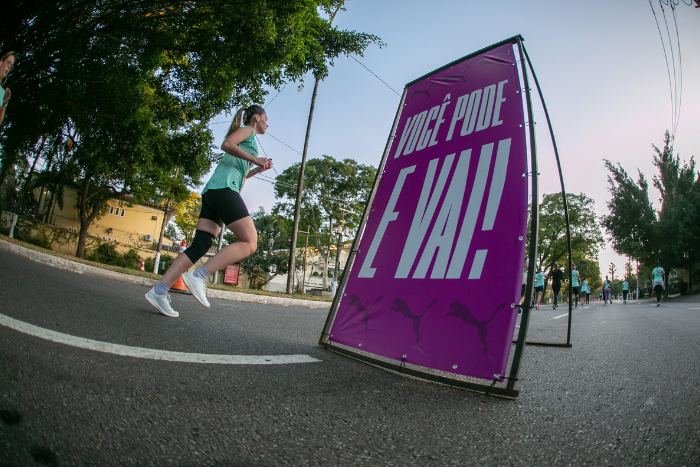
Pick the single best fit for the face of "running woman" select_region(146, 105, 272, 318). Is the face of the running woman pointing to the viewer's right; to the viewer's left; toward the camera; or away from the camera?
to the viewer's right

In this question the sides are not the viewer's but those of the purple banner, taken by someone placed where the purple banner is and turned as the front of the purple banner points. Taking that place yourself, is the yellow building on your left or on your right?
on your right

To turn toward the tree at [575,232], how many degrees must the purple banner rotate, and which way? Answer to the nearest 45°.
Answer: approximately 135° to its right

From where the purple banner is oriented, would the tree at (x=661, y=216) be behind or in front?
behind

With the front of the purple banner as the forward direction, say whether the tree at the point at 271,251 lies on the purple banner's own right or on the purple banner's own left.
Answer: on the purple banner's own right

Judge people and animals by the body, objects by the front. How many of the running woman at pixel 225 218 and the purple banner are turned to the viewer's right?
1

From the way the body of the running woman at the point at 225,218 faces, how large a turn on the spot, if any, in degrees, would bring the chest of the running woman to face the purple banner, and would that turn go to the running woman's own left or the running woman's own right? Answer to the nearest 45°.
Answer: approximately 45° to the running woman's own right

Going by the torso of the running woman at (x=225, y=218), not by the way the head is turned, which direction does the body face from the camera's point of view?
to the viewer's right

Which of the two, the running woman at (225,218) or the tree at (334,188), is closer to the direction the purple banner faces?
the running woman
